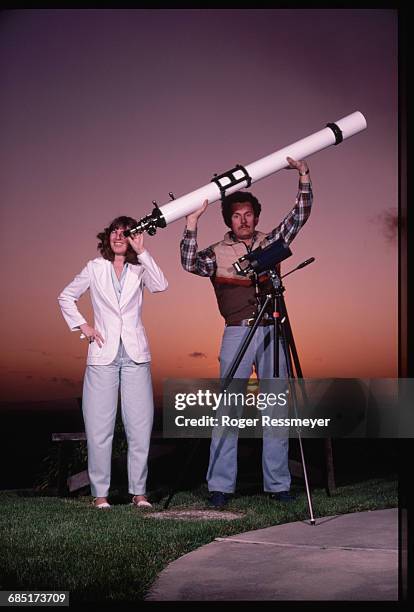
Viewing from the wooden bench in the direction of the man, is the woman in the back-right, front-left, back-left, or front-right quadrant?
front-right

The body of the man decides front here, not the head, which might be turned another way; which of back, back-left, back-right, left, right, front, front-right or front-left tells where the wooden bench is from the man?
back-right

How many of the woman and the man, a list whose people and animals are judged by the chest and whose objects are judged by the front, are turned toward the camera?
2

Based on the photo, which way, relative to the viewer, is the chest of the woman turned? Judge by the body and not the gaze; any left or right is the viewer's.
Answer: facing the viewer

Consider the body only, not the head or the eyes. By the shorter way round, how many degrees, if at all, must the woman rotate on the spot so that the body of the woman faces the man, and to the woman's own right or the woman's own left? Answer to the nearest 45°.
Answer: approximately 90° to the woman's own left

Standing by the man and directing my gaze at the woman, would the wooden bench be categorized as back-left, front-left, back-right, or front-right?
front-right

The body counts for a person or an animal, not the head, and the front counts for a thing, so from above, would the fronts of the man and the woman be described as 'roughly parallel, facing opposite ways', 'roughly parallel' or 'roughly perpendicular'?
roughly parallel

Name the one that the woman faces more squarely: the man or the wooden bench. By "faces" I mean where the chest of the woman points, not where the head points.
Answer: the man

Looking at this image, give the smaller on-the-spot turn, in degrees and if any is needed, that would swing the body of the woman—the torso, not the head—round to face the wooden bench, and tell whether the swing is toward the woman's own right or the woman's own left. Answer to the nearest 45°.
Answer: approximately 180°

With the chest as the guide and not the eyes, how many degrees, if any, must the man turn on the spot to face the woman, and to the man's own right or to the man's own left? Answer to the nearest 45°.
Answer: approximately 90° to the man's own right
